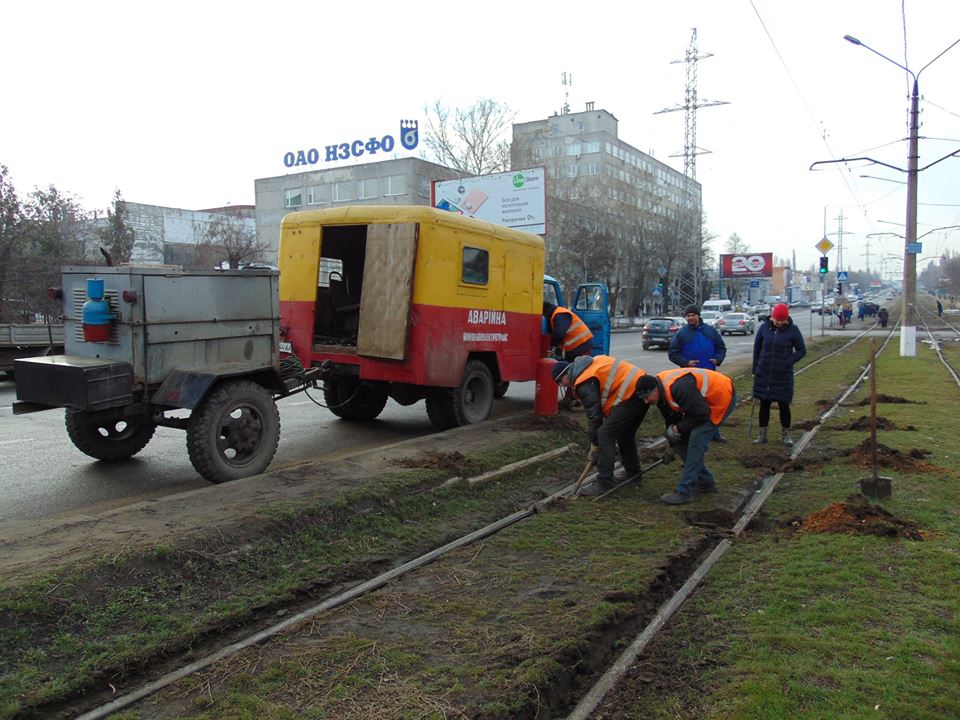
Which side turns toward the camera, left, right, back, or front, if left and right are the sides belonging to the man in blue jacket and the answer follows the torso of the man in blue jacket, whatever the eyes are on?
front

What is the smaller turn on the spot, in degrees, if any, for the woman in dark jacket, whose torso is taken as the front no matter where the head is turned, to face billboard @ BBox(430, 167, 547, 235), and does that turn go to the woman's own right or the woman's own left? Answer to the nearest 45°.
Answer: approximately 135° to the woman's own right

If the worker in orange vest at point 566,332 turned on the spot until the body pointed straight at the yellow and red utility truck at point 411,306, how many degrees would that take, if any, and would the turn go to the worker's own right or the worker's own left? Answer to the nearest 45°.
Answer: approximately 45° to the worker's own left

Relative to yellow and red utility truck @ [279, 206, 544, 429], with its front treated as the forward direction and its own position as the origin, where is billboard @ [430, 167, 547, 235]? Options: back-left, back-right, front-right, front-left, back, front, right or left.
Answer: front-left

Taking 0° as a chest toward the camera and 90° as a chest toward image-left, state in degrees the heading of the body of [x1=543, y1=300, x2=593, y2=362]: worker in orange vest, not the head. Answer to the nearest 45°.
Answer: approximately 90°

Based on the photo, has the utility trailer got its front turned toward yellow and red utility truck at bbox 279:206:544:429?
yes

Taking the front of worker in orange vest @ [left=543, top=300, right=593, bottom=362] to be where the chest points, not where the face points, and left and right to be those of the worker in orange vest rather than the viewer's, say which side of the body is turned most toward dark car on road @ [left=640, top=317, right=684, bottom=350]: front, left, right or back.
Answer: right

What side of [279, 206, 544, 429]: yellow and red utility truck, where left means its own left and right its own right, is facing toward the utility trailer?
back

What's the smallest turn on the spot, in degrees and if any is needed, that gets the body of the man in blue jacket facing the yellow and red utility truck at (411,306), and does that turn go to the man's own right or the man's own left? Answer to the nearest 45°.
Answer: approximately 90° to the man's own right

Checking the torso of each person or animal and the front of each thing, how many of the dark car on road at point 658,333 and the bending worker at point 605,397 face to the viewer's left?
1

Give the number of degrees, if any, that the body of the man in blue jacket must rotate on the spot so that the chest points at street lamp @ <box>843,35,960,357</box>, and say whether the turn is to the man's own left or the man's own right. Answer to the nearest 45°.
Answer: approximately 180°

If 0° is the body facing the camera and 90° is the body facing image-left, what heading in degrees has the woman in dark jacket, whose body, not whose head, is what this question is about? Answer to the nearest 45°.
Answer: approximately 0°

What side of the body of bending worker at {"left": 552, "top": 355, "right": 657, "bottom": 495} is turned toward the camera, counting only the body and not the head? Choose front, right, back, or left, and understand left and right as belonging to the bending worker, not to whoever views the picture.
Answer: left

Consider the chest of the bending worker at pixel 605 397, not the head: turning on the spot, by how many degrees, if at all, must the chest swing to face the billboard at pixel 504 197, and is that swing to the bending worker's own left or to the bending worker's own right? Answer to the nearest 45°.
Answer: approximately 90° to the bending worker's own right

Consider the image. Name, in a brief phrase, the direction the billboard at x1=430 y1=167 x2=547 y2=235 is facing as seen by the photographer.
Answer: facing the viewer and to the left of the viewer
